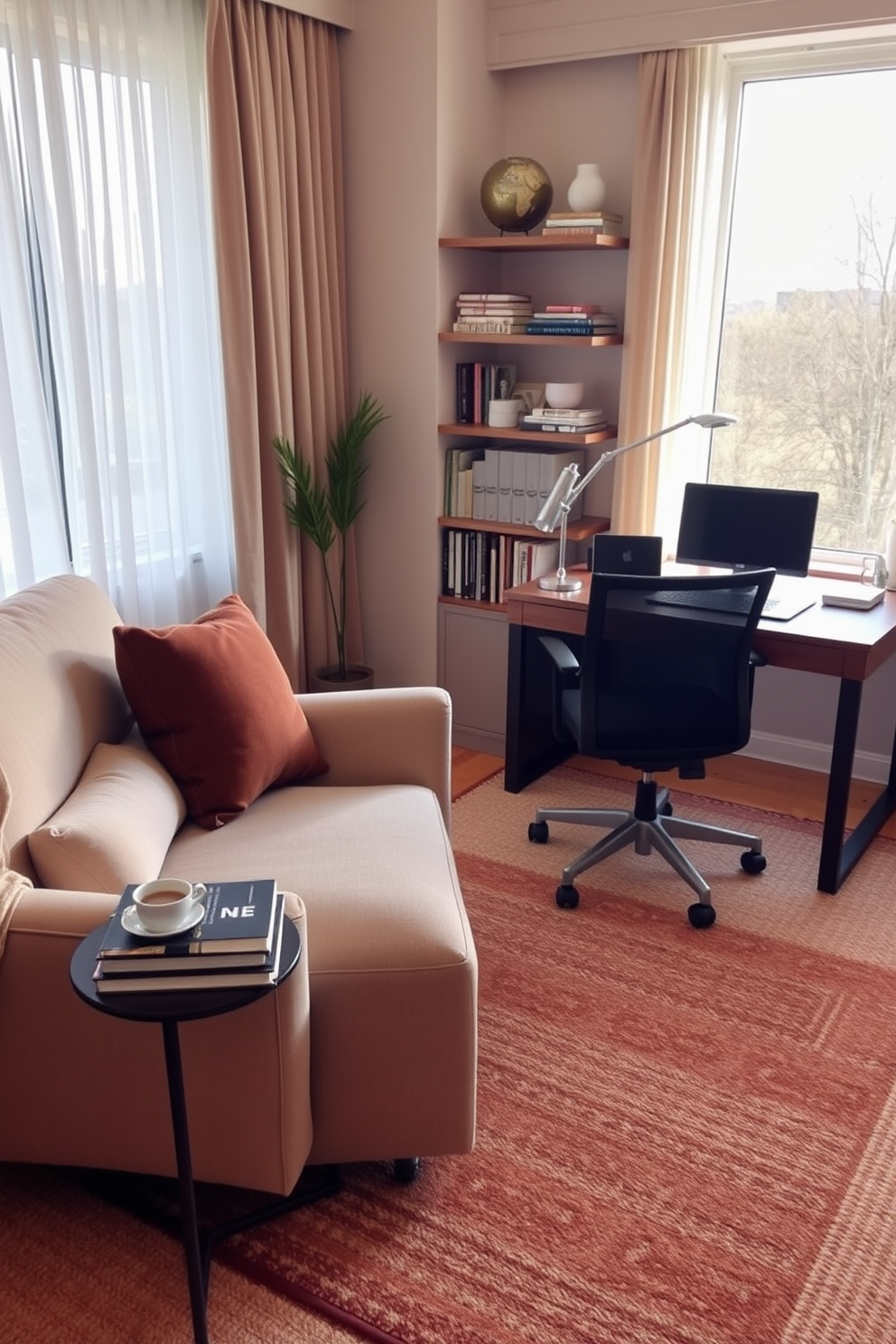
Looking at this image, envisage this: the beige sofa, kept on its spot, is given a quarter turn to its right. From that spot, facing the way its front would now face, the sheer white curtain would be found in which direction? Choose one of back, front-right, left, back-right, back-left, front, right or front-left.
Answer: back

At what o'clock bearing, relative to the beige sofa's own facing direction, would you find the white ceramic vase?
The white ceramic vase is roughly at 10 o'clock from the beige sofa.

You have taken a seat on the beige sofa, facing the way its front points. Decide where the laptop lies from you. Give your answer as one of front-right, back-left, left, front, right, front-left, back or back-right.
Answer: front-left

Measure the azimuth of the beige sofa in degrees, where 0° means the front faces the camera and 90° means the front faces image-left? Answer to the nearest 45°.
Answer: approximately 270°

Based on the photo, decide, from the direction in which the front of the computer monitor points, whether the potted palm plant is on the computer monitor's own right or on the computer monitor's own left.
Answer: on the computer monitor's own right

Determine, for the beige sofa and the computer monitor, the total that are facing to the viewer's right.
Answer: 1

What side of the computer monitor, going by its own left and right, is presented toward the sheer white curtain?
right

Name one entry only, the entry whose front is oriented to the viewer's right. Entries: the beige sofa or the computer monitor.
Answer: the beige sofa

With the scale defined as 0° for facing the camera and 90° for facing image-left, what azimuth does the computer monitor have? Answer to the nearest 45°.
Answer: approximately 0°

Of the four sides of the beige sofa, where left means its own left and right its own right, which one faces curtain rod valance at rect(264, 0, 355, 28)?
left

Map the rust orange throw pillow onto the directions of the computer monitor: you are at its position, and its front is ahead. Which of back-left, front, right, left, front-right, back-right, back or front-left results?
front-right

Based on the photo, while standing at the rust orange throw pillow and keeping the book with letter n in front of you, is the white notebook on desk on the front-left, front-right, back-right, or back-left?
back-left

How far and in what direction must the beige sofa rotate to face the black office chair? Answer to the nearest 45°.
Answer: approximately 45° to its left
